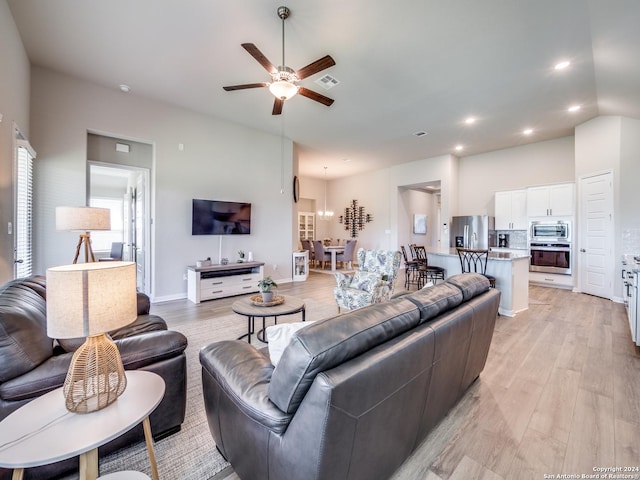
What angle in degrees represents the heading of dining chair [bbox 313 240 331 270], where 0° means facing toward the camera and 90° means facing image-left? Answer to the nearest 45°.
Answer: approximately 225°

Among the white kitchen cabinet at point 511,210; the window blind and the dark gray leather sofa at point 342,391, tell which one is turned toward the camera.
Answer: the white kitchen cabinet

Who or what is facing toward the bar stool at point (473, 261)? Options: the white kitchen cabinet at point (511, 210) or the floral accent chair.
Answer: the white kitchen cabinet

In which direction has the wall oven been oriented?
toward the camera

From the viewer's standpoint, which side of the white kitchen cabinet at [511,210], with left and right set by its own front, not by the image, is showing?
front

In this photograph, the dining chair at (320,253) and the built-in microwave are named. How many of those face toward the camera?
1

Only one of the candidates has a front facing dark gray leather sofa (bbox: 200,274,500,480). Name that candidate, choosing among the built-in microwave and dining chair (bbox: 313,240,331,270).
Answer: the built-in microwave

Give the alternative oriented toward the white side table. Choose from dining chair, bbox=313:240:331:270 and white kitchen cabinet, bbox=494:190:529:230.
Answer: the white kitchen cabinet

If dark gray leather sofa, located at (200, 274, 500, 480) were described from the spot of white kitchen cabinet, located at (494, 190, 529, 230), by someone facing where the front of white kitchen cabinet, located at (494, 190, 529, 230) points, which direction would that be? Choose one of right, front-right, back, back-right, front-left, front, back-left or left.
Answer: front

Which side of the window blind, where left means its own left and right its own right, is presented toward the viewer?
right

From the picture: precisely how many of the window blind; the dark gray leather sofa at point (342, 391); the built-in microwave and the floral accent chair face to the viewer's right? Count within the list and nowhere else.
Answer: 1

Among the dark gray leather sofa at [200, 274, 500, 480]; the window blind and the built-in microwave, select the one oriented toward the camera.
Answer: the built-in microwave

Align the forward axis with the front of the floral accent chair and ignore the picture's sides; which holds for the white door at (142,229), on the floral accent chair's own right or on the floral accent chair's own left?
on the floral accent chair's own right

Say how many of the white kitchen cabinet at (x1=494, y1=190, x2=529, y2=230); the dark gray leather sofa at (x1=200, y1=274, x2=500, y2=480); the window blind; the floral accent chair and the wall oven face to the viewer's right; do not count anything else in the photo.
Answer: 1

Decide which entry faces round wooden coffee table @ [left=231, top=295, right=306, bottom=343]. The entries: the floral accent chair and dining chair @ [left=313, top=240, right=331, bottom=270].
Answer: the floral accent chair
